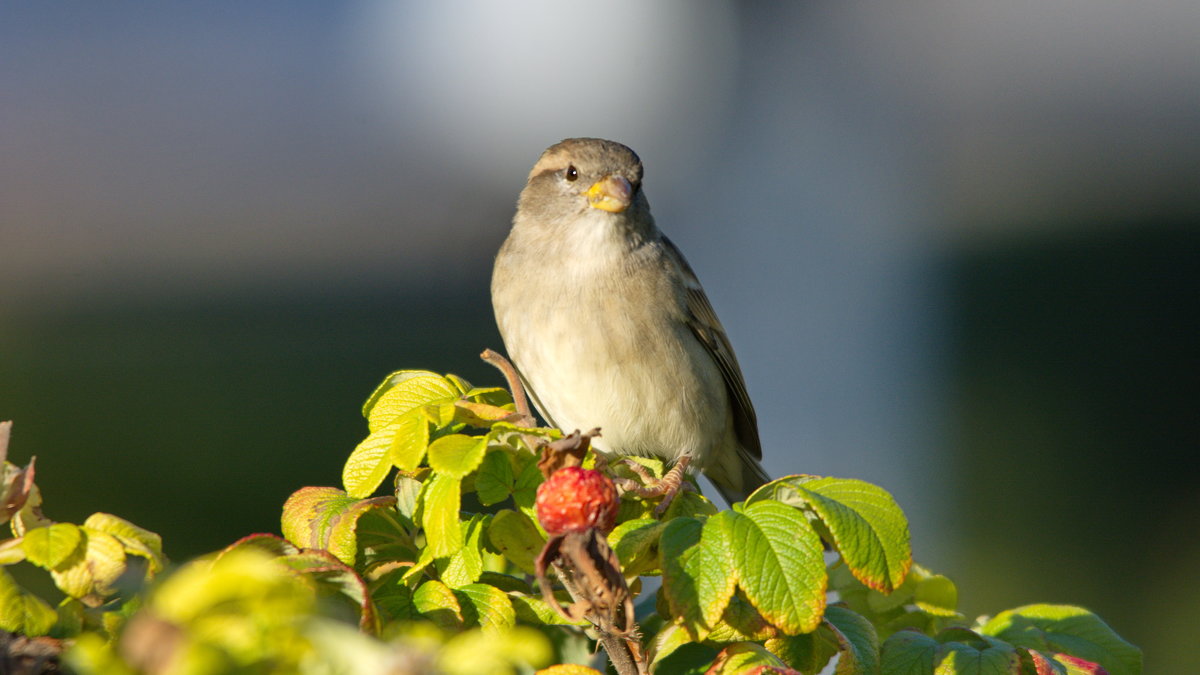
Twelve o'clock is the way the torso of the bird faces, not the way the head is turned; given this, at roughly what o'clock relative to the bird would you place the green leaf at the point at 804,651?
The green leaf is roughly at 10 o'clock from the bird.

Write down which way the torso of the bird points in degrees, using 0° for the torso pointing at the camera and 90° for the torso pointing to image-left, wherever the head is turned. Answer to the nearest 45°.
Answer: approximately 45°

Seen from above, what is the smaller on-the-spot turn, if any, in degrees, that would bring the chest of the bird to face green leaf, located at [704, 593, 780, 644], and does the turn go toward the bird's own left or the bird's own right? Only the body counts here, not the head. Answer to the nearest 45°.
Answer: approximately 45° to the bird's own left

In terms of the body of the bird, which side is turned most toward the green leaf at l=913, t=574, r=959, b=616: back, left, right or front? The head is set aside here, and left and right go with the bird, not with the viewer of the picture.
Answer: left

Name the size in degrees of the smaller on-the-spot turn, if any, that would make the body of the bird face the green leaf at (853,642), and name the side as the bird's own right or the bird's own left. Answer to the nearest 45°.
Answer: approximately 45° to the bird's own left

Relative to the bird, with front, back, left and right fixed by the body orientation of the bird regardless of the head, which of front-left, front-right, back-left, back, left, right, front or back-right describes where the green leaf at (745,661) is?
front-left

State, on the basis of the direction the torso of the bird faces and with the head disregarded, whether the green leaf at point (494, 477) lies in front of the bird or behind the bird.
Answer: in front
